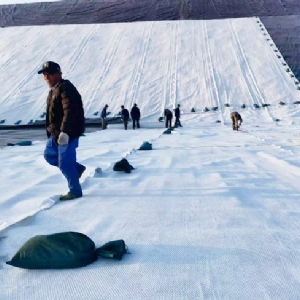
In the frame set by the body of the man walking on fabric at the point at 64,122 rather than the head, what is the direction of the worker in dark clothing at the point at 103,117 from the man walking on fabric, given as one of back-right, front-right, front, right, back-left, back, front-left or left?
back-right

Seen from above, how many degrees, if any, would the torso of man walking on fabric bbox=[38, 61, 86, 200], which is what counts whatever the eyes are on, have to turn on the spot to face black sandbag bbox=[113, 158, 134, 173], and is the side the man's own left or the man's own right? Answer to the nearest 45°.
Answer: approximately 180°

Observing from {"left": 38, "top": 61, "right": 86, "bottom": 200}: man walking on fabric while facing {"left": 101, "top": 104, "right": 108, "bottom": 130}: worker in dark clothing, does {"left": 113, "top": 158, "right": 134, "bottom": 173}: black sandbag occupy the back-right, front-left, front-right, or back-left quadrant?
front-right

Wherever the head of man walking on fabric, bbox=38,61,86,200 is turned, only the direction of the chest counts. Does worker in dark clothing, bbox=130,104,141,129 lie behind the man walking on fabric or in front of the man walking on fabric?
behind

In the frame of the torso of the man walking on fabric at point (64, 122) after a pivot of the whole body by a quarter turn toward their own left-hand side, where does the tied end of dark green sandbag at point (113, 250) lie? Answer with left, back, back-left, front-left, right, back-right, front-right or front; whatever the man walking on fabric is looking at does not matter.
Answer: front-right

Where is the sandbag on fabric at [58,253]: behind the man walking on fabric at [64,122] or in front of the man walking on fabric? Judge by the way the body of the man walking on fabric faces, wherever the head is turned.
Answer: in front
